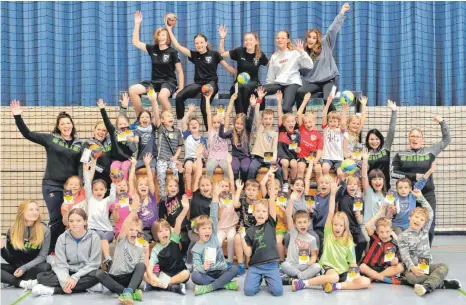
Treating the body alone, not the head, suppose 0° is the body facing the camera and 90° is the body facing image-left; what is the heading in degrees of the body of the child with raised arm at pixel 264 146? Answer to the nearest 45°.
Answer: approximately 0°

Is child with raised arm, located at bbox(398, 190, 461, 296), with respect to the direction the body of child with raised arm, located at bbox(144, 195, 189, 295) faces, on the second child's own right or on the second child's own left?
on the second child's own left

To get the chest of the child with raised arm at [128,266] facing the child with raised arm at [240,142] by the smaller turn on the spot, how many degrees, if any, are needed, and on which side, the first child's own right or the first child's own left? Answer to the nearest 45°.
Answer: approximately 135° to the first child's own left

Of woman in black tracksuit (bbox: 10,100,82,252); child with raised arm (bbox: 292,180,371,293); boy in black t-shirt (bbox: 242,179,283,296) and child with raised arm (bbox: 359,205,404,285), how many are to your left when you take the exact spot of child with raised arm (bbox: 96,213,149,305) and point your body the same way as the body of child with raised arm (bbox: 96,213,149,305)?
3

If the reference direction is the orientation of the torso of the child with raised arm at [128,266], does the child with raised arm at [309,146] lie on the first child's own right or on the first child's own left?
on the first child's own left

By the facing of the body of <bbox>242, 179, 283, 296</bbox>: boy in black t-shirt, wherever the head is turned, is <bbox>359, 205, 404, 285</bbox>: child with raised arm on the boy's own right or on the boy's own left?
on the boy's own left

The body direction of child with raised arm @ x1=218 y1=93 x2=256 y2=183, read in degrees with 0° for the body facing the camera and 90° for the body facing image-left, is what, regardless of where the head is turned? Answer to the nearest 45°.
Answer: approximately 0°
